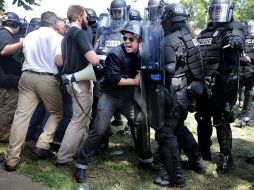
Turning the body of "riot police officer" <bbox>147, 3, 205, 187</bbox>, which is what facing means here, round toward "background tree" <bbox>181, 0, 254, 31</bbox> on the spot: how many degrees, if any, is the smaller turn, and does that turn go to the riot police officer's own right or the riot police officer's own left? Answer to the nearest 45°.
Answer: approximately 90° to the riot police officer's own right

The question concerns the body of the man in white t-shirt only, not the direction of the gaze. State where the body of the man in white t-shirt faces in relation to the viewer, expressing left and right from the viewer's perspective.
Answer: facing away from the viewer and to the right of the viewer

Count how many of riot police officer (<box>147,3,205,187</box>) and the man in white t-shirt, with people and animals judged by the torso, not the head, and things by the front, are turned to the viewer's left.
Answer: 1

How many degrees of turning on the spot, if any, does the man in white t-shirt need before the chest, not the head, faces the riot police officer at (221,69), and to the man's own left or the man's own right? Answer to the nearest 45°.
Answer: approximately 45° to the man's own right

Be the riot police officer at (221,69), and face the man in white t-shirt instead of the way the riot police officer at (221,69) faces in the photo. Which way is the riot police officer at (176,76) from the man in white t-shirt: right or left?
left

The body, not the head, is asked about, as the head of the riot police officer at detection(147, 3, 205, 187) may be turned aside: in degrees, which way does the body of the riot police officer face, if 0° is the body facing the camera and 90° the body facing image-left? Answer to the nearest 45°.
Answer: approximately 90°
